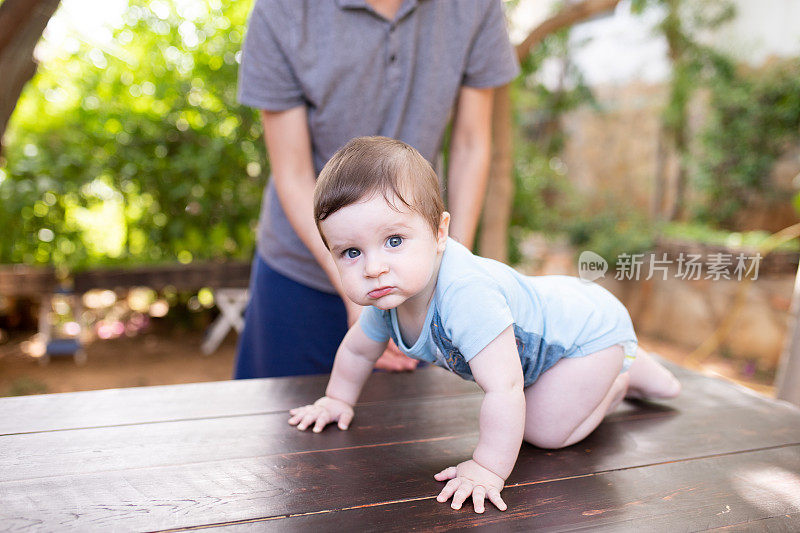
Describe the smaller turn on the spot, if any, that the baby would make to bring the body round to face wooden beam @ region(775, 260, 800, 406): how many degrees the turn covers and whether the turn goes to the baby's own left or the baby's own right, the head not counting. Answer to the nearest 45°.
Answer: approximately 180°

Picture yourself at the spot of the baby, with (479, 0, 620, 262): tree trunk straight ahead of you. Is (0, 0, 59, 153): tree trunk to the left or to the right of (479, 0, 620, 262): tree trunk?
left

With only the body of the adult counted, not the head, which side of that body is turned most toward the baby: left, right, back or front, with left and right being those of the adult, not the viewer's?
front

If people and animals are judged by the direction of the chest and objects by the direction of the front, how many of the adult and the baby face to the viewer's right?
0

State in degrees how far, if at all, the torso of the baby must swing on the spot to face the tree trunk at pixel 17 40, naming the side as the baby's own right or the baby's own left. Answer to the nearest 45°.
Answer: approximately 90° to the baby's own right

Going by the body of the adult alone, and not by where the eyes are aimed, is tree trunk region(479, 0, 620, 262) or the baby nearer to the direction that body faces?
the baby

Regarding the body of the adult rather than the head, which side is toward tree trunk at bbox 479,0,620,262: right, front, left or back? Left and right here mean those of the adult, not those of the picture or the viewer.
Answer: back

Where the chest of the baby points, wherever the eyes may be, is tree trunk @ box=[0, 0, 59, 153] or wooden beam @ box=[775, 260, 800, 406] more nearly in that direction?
the tree trunk

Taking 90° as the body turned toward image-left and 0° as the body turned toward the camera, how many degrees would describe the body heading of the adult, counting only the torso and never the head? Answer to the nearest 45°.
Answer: approximately 0°

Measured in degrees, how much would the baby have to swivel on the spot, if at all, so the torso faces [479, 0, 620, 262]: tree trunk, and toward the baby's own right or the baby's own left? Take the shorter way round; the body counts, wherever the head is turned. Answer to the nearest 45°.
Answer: approximately 135° to the baby's own right
